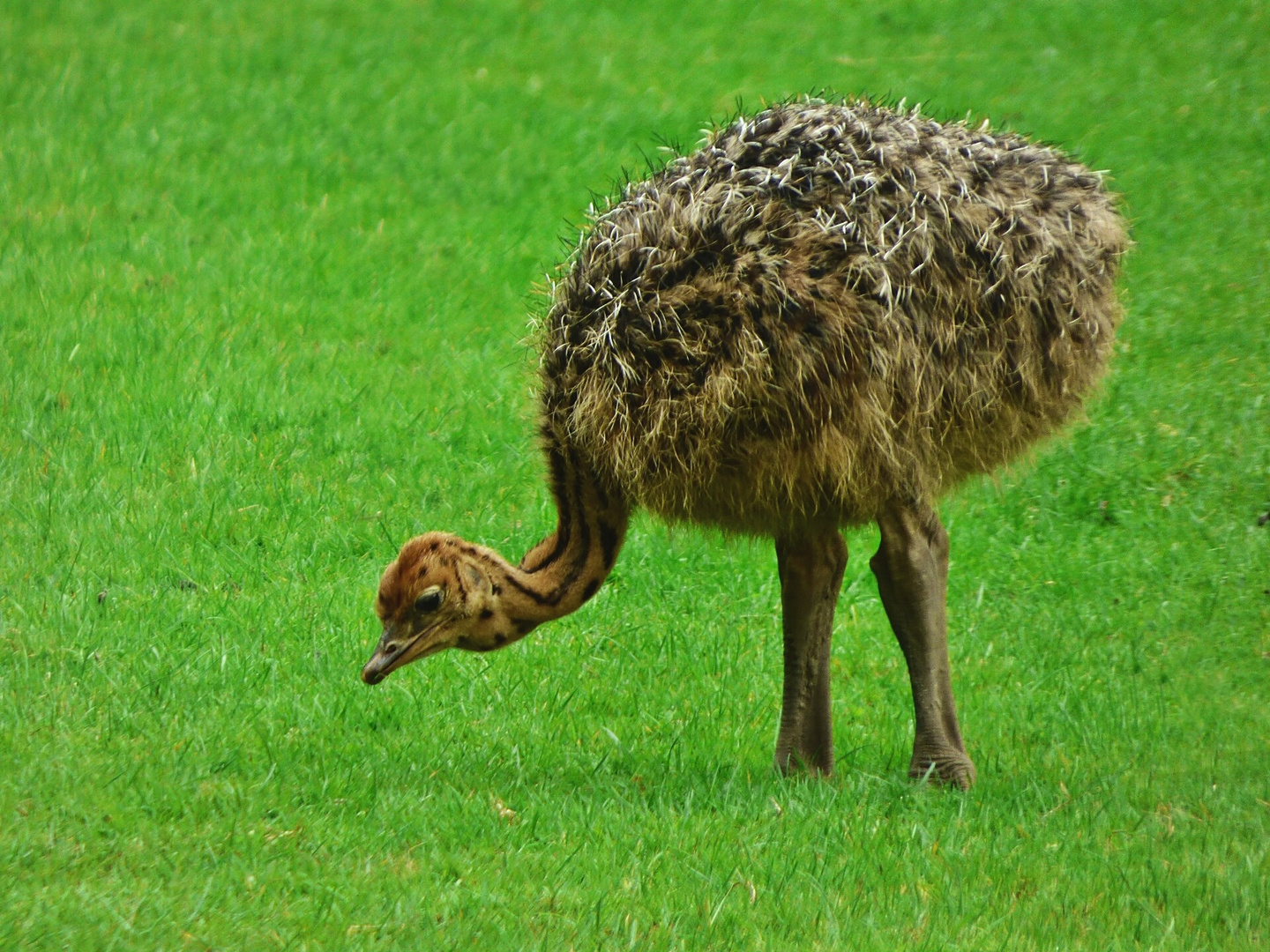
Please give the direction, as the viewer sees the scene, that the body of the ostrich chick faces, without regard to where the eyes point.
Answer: to the viewer's left
